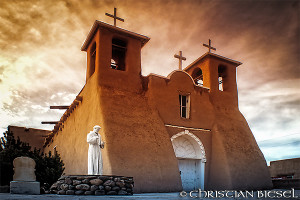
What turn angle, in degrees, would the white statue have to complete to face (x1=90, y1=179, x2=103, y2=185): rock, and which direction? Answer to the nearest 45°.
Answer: approximately 45° to its right

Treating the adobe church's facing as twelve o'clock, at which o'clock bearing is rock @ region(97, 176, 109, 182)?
The rock is roughly at 2 o'clock from the adobe church.

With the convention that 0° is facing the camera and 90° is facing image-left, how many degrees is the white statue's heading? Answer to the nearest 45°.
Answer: approximately 315°

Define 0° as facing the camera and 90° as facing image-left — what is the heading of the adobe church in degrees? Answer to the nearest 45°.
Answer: approximately 315°

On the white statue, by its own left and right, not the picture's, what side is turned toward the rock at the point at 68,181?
right

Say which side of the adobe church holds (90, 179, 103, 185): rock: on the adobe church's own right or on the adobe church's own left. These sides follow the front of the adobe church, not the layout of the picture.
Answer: on the adobe church's own right

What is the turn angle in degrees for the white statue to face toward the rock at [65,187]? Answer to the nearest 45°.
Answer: approximately 90° to its right

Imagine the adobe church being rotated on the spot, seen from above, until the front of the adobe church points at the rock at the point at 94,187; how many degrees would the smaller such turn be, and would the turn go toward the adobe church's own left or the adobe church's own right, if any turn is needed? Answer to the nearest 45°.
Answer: approximately 45° to the adobe church's own right

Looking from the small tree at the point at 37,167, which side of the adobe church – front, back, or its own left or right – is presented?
right

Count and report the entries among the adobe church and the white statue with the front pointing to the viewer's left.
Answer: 0
